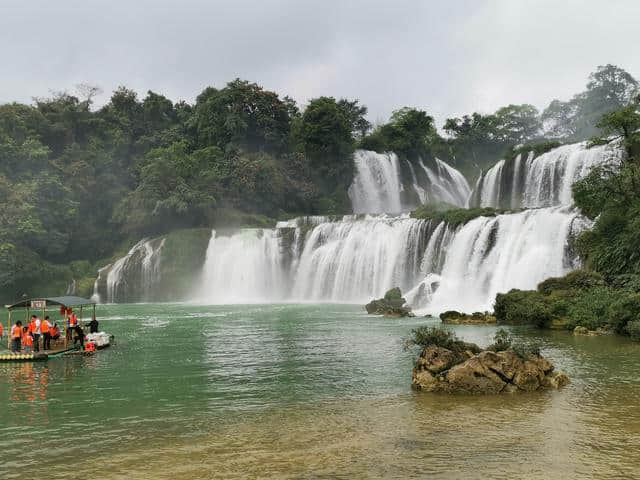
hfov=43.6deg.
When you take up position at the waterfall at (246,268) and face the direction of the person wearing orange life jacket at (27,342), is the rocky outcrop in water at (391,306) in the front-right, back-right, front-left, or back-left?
front-left

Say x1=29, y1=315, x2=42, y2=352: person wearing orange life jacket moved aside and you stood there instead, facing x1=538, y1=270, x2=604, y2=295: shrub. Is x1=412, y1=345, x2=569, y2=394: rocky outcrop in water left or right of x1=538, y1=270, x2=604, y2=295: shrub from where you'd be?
right

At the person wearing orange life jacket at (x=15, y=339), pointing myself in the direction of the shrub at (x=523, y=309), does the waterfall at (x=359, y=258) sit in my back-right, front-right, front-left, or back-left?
front-left

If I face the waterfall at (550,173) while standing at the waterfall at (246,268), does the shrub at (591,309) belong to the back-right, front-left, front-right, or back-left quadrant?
front-right
